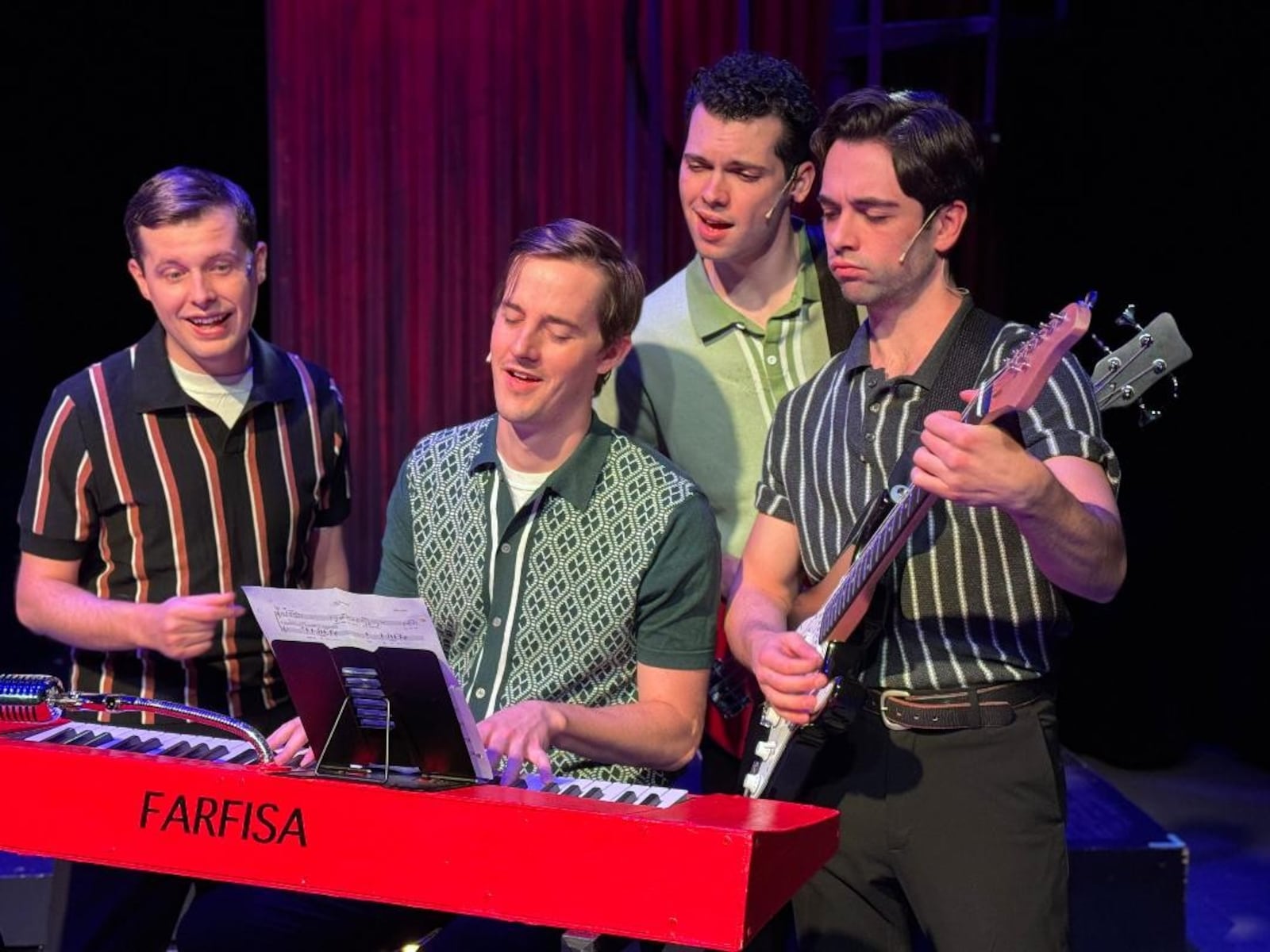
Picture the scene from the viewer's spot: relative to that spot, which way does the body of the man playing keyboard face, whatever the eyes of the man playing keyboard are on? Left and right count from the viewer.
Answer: facing the viewer and to the left of the viewer

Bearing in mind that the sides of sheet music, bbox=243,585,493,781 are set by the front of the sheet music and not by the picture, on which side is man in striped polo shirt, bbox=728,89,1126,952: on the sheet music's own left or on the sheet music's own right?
on the sheet music's own right

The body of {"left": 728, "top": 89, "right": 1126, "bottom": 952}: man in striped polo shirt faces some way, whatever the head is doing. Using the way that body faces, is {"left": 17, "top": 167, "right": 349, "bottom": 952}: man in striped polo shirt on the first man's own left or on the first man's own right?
on the first man's own right

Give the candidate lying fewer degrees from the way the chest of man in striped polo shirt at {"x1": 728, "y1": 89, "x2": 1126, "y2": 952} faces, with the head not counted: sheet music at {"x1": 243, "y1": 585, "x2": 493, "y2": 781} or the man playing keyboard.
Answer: the sheet music

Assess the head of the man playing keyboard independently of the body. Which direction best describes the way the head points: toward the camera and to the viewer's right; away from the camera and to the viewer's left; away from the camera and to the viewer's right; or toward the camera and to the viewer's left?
toward the camera and to the viewer's left

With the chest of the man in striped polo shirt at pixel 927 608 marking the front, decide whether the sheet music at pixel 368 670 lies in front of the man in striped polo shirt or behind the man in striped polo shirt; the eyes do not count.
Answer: in front

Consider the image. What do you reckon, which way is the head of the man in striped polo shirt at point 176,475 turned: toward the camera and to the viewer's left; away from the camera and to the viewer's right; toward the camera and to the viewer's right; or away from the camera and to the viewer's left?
toward the camera and to the viewer's right

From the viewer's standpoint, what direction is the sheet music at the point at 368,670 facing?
away from the camera

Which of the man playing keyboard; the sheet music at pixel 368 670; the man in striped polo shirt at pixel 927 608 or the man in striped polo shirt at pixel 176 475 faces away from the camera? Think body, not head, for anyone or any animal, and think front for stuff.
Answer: the sheet music

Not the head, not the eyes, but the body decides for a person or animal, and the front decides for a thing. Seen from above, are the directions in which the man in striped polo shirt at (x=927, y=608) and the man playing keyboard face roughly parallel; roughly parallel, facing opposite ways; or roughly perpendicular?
roughly parallel

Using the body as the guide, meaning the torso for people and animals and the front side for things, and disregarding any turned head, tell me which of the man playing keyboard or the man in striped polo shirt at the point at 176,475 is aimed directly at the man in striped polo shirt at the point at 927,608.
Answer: the man in striped polo shirt at the point at 176,475

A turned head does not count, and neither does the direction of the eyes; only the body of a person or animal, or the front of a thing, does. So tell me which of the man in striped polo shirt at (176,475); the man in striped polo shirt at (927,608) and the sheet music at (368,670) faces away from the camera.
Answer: the sheet music

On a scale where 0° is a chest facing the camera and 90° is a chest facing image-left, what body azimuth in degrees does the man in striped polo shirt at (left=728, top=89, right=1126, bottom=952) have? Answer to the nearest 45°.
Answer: approximately 45°

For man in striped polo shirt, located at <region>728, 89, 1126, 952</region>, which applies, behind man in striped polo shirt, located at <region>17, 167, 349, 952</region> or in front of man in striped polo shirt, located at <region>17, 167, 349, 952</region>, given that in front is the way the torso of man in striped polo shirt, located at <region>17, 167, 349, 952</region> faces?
in front

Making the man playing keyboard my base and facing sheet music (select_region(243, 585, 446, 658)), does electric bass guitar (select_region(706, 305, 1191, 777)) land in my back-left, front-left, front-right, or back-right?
back-left

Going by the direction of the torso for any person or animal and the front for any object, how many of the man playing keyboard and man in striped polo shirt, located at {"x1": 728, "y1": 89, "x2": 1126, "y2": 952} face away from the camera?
0

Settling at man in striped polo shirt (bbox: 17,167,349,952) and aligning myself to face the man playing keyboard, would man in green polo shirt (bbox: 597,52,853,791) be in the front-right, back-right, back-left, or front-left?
front-left

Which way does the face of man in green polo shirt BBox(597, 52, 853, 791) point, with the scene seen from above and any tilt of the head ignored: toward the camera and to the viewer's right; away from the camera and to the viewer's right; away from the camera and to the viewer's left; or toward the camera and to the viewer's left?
toward the camera and to the viewer's left

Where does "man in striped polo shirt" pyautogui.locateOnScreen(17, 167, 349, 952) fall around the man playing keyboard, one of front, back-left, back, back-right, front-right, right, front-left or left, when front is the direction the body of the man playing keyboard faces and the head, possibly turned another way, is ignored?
right

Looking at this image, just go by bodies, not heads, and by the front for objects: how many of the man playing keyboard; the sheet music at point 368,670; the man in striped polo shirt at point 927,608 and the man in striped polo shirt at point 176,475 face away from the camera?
1

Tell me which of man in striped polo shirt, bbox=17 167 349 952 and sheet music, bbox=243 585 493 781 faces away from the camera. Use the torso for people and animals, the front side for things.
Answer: the sheet music
